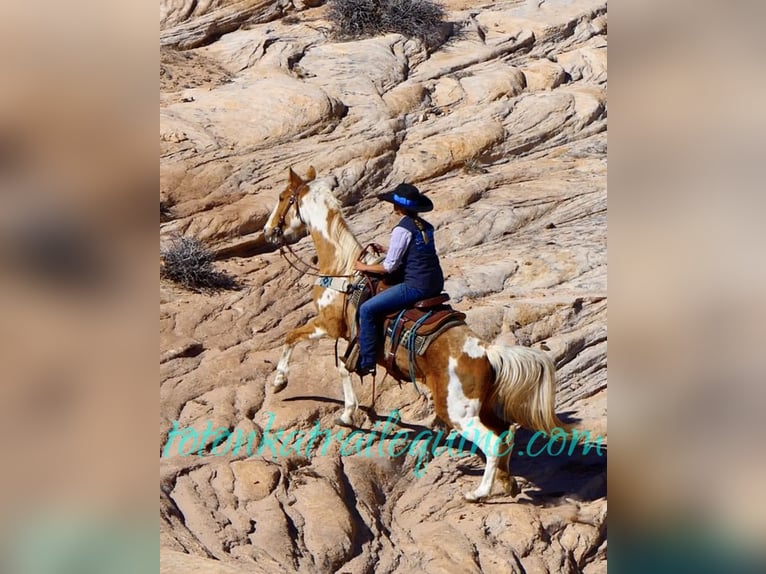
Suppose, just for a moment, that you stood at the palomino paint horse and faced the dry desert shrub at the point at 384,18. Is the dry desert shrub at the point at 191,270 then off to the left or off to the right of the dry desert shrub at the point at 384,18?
left

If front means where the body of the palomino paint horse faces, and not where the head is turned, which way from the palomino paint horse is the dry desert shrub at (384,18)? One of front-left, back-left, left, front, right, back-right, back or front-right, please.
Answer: right

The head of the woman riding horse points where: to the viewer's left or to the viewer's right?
to the viewer's left

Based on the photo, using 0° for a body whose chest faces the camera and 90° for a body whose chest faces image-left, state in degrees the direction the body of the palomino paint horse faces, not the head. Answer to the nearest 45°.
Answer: approximately 90°
